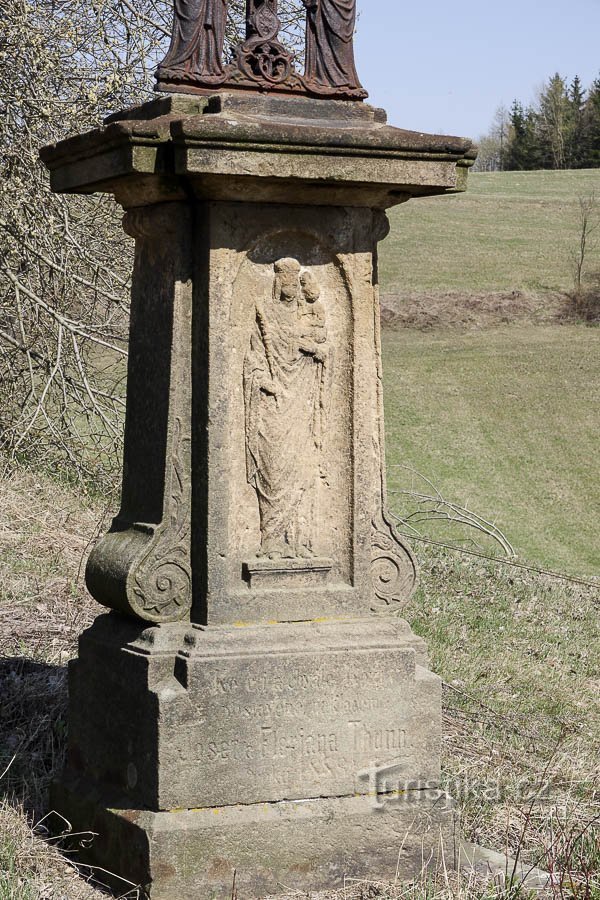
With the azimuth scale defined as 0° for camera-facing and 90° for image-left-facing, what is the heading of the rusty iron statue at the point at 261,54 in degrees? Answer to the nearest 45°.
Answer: approximately 0°
